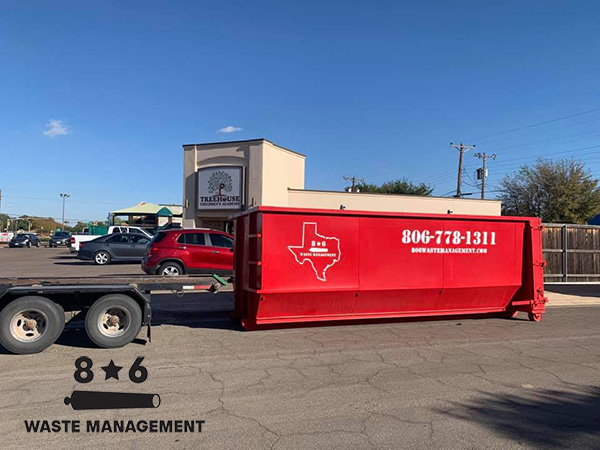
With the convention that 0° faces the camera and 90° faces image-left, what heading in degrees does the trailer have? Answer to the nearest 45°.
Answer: approximately 90°

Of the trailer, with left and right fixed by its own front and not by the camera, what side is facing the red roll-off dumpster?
back

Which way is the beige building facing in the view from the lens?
facing the viewer and to the left of the viewer

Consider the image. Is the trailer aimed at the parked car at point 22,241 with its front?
no

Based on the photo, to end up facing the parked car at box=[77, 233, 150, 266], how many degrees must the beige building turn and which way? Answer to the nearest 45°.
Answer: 0° — it already faces it

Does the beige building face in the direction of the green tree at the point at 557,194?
no

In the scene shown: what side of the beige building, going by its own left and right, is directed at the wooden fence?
left

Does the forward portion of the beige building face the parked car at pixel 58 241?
no

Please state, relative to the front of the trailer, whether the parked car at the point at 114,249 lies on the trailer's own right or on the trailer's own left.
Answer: on the trailer's own right
